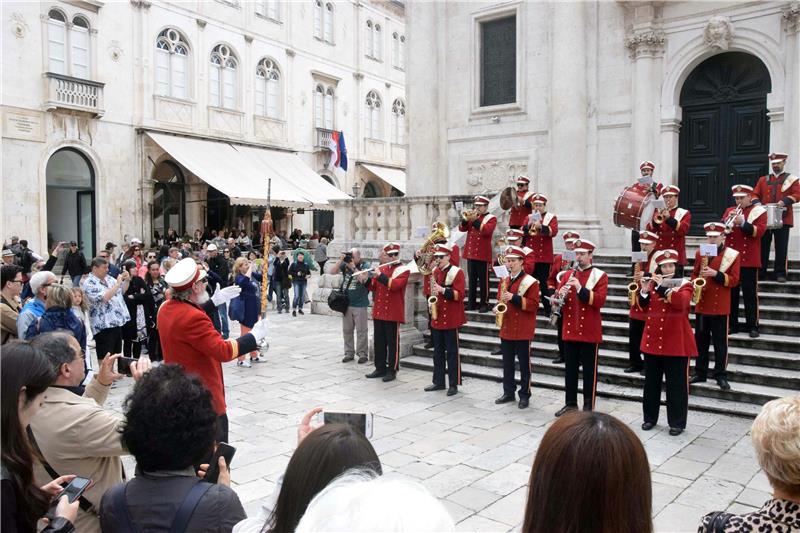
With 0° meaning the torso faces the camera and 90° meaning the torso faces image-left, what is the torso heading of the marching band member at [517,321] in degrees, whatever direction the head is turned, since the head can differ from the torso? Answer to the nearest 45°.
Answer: approximately 45°

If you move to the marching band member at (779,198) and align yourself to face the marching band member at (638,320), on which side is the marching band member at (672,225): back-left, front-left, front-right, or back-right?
front-right

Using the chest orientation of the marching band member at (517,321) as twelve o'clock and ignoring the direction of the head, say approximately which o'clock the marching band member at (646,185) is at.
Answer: the marching band member at (646,185) is roughly at 6 o'clock from the marching band member at (517,321).

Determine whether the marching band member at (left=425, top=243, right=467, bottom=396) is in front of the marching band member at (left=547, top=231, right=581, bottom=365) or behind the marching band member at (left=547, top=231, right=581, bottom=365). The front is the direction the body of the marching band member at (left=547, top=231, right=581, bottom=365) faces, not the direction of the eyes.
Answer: in front

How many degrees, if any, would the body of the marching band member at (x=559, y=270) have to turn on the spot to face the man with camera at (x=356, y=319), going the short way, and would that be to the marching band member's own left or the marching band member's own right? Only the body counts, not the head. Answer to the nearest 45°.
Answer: approximately 45° to the marching band member's own right

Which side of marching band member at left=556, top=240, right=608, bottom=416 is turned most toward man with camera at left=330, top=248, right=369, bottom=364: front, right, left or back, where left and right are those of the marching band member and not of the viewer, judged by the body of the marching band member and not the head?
right

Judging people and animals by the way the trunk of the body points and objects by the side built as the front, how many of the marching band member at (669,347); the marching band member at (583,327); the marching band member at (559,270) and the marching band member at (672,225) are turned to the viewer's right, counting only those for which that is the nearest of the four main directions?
0

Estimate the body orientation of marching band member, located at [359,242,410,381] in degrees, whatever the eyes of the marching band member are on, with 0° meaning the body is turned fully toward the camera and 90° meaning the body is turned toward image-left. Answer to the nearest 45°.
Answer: approximately 45°

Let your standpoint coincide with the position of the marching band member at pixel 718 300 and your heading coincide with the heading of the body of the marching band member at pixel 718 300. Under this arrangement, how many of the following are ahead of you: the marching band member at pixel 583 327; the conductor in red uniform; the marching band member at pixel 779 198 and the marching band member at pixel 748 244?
2

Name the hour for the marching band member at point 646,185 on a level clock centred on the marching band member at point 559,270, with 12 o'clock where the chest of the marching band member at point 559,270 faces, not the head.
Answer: the marching band member at point 646,185 is roughly at 6 o'clock from the marching band member at point 559,270.

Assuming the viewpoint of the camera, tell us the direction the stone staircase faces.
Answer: facing the viewer and to the left of the viewer

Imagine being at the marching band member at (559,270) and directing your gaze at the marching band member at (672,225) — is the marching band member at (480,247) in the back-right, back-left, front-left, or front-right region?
back-left

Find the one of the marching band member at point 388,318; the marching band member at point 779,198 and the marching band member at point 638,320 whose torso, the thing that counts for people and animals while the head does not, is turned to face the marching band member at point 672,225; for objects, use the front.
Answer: the marching band member at point 779,198

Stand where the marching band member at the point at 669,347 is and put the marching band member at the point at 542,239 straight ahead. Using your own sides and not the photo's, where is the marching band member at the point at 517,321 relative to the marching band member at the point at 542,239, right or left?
left
